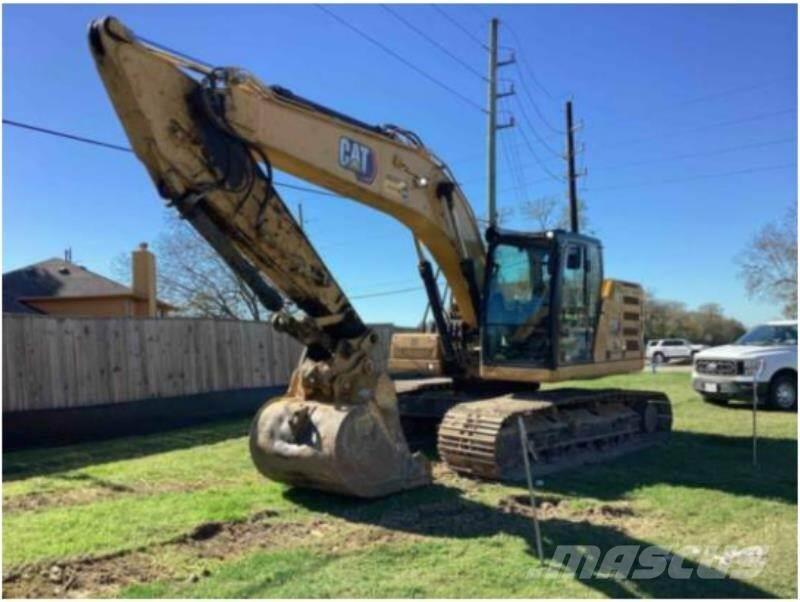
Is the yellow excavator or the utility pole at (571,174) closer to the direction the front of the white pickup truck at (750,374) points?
the yellow excavator

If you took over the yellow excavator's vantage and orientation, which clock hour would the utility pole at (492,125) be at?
The utility pole is roughly at 5 o'clock from the yellow excavator.

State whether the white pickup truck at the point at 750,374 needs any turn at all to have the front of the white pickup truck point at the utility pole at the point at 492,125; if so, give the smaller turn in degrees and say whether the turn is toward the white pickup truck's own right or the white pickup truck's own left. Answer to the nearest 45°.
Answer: approximately 90° to the white pickup truck's own right

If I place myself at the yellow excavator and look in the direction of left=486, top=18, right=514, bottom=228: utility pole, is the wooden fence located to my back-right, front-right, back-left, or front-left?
front-left

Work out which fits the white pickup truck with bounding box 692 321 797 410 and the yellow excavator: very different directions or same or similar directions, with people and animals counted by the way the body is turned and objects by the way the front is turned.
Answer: same or similar directions

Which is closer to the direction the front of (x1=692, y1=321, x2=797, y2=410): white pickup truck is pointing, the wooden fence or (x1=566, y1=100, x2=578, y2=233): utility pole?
the wooden fence

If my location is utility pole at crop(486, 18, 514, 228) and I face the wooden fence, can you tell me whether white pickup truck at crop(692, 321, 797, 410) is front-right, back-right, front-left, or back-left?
front-left

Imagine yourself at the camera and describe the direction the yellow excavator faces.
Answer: facing the viewer and to the left of the viewer

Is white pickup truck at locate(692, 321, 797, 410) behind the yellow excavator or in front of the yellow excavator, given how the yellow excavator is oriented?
behind

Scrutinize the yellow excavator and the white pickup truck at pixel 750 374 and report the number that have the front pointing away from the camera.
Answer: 0

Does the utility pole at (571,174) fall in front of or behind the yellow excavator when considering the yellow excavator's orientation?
behind

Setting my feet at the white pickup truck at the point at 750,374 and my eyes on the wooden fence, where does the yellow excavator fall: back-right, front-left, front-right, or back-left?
front-left
